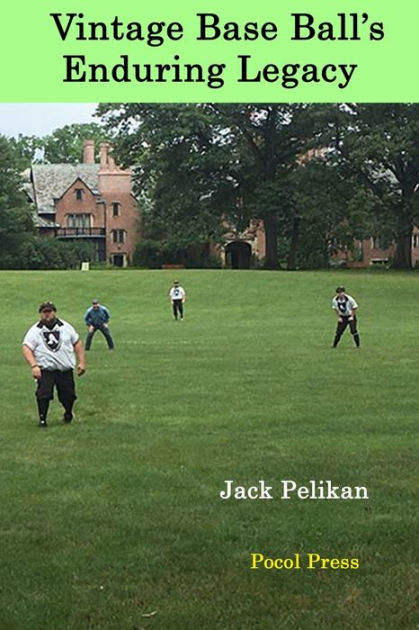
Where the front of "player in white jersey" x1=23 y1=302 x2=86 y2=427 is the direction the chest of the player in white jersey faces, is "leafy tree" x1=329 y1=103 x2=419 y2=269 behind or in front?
behind

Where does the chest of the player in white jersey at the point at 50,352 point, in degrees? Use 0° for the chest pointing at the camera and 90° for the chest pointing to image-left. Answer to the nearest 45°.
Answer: approximately 0°
